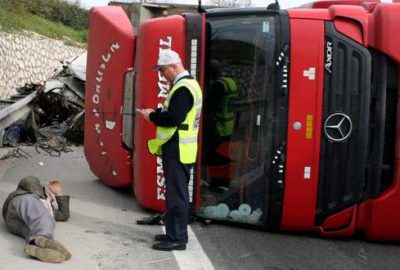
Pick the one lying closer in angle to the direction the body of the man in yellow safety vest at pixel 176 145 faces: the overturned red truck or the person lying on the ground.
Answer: the person lying on the ground

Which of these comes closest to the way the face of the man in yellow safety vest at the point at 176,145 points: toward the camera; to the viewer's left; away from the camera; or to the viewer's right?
to the viewer's left

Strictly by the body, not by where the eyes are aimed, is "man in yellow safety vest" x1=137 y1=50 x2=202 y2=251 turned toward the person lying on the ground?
yes

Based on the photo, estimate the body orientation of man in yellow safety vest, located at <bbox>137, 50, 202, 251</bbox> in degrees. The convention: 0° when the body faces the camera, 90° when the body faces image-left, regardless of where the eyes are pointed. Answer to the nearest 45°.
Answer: approximately 90°
